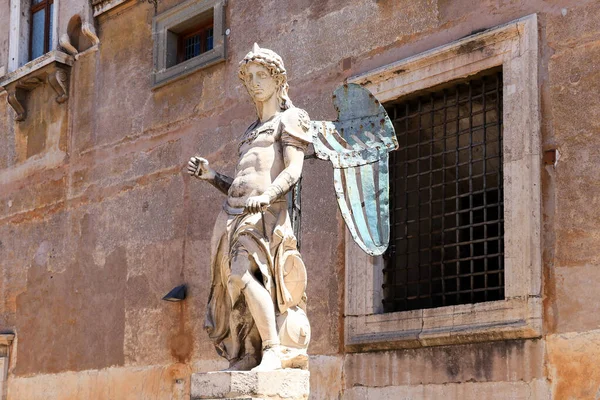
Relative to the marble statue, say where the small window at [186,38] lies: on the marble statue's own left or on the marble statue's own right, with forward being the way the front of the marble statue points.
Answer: on the marble statue's own right

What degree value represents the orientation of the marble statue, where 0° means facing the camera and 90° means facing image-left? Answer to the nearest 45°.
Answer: approximately 45°

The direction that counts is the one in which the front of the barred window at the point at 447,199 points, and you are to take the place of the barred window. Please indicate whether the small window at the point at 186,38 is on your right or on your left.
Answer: on your right

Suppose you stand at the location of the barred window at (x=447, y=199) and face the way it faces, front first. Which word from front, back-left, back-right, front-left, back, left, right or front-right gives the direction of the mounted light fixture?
right

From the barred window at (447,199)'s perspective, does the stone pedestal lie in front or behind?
in front

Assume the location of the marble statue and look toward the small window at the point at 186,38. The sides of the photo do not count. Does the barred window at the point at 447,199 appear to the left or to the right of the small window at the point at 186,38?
right

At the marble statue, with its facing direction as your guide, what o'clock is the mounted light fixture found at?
The mounted light fixture is roughly at 4 o'clock from the marble statue.

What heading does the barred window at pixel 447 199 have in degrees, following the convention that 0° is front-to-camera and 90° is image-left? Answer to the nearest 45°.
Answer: approximately 45°
